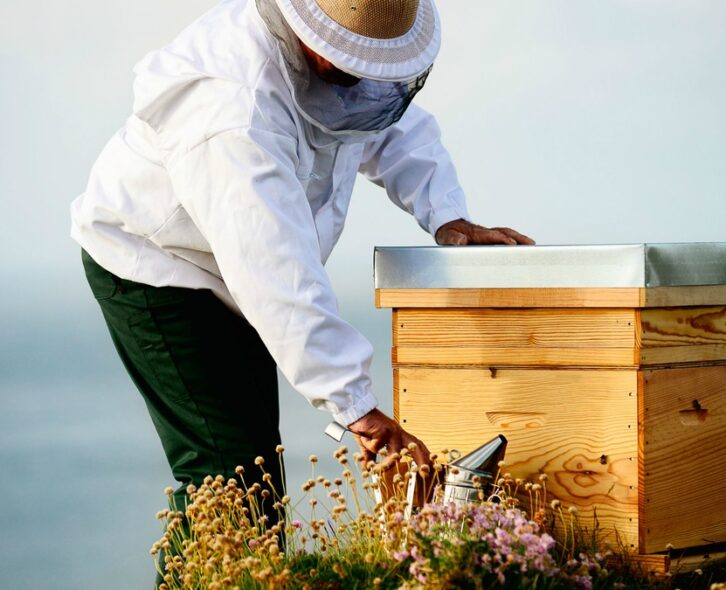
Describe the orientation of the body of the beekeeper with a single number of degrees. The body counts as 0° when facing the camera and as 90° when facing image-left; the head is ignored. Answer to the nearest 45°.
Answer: approximately 315°

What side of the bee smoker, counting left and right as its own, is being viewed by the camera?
right
